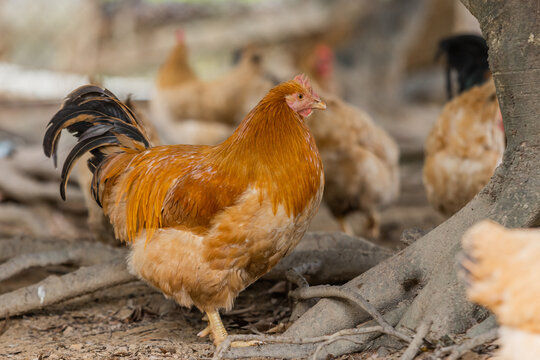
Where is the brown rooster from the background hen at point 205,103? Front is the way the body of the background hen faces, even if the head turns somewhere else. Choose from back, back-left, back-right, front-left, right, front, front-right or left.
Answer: left

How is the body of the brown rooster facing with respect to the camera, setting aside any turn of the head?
to the viewer's right

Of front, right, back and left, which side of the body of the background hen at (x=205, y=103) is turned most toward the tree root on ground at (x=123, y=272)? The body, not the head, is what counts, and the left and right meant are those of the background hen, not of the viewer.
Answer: left

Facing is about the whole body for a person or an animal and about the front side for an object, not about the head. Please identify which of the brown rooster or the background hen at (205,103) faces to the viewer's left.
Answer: the background hen

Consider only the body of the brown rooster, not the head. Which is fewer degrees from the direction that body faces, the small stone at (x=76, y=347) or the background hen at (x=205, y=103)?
the background hen

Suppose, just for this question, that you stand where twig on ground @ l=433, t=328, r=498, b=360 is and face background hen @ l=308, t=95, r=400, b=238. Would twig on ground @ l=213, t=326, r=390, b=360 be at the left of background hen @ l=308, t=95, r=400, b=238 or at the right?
left

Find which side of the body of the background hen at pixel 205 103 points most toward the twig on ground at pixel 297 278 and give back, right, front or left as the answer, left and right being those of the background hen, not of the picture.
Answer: left

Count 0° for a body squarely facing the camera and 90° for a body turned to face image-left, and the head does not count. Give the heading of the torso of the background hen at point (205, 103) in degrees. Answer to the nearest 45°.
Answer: approximately 90°

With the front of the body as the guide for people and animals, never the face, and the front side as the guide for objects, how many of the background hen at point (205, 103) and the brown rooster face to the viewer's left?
1
